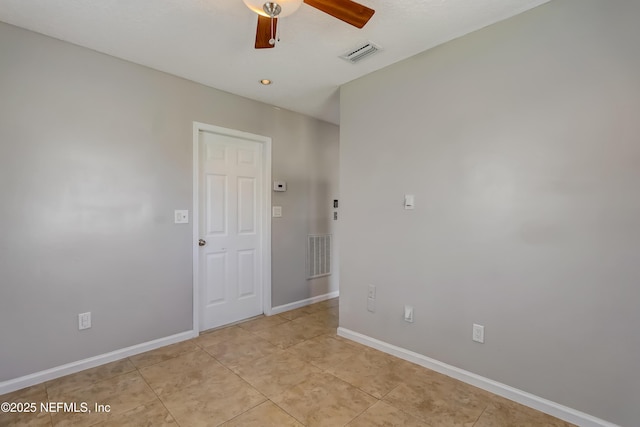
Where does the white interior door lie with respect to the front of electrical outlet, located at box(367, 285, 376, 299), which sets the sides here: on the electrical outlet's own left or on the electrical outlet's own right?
on the electrical outlet's own right

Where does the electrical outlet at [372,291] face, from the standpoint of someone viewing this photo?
facing the viewer and to the left of the viewer

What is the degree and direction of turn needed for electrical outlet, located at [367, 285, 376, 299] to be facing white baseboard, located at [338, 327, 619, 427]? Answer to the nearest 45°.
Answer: approximately 90° to its left

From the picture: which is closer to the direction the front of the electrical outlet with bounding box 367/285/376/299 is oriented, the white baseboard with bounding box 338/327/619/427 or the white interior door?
the white interior door
